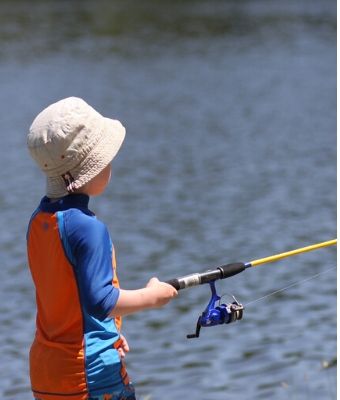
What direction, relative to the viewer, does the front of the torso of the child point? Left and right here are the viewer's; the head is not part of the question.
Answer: facing away from the viewer and to the right of the viewer

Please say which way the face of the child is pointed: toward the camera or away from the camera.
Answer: away from the camera
